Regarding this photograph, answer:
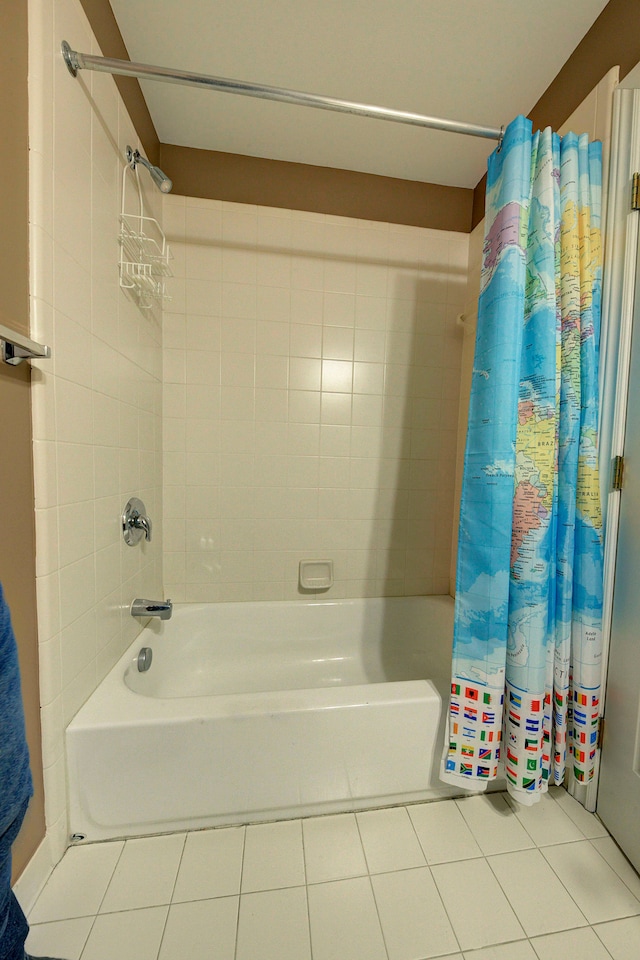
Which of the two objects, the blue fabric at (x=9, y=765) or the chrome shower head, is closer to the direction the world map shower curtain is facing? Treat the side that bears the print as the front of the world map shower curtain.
the blue fabric

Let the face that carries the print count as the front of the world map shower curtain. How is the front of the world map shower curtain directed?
toward the camera

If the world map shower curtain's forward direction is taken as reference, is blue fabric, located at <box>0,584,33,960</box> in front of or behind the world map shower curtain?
in front

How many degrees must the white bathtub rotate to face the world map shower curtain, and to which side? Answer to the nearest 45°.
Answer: approximately 90° to its left

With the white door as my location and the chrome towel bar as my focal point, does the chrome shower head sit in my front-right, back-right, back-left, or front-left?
front-right

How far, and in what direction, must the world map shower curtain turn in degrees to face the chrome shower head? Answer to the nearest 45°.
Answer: approximately 90° to its right

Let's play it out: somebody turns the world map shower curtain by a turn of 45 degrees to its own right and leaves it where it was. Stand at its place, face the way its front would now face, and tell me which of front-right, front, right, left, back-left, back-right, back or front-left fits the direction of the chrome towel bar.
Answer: front

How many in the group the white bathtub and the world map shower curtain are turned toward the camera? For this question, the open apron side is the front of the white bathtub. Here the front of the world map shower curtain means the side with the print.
2

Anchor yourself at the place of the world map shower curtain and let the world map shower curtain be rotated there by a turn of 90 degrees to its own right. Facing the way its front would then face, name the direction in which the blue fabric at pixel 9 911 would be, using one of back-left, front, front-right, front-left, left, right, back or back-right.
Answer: front-left

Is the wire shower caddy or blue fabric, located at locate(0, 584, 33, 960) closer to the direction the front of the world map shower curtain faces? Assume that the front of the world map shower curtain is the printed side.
the blue fabric

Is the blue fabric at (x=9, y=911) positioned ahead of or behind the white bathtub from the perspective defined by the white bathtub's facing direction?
ahead
